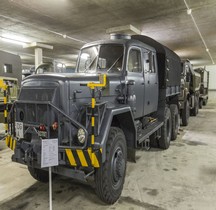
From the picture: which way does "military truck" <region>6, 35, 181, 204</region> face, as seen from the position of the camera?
facing the viewer and to the left of the viewer

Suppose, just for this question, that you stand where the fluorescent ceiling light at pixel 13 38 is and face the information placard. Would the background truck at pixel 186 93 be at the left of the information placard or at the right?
left

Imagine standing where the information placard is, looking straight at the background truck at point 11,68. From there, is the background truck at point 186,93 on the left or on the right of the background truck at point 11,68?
right

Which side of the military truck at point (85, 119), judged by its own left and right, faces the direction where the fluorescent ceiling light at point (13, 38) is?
right

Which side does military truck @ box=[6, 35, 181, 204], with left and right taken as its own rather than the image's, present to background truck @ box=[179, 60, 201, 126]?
back

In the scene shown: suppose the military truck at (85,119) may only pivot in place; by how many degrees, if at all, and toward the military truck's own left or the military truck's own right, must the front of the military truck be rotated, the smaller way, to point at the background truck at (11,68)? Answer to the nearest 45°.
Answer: approximately 90° to the military truck's own right
